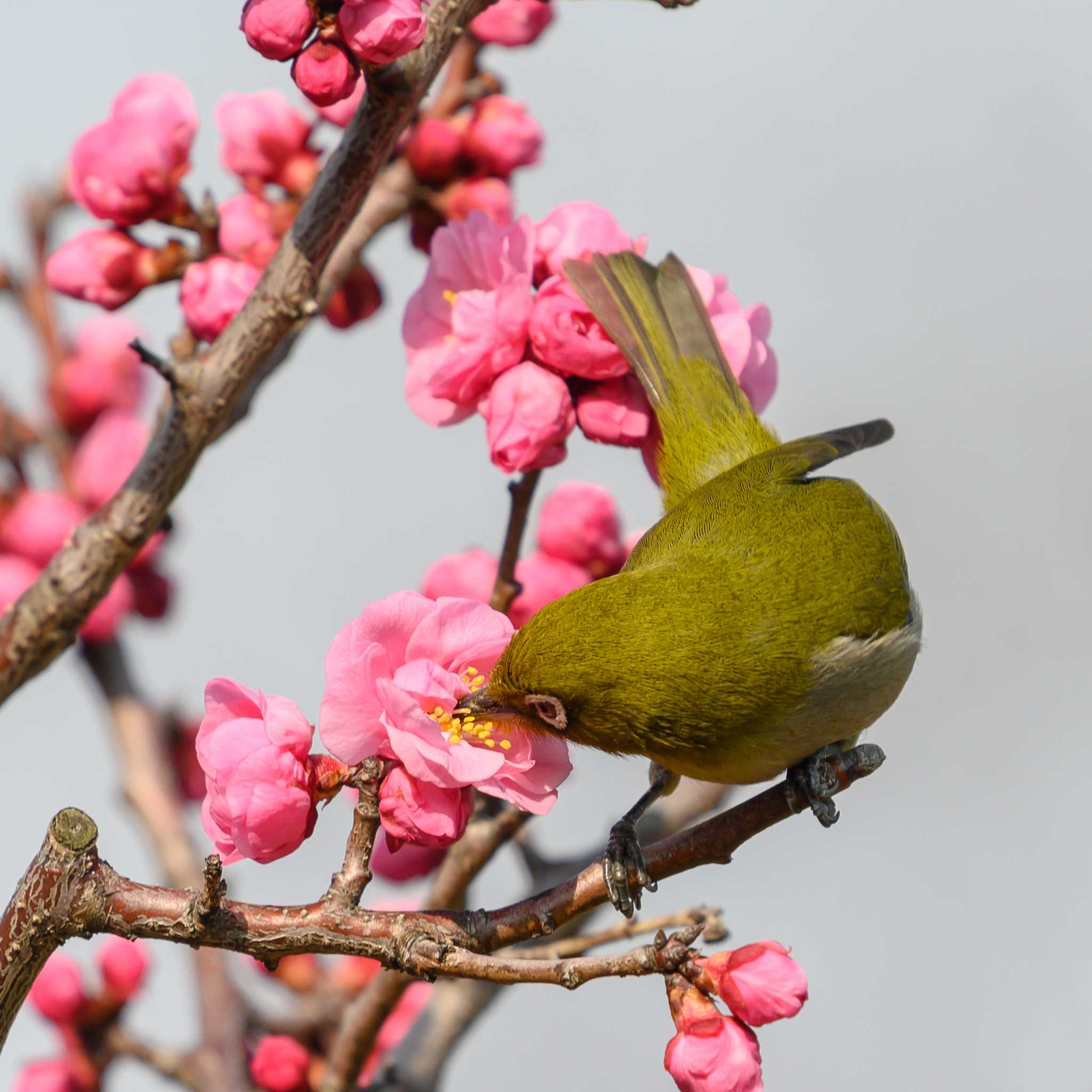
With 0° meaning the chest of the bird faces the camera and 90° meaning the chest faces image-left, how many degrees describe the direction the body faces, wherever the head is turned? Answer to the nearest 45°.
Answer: approximately 45°

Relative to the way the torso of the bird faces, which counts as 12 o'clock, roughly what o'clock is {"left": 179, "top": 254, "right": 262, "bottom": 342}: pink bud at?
The pink bud is roughly at 1 o'clock from the bird.

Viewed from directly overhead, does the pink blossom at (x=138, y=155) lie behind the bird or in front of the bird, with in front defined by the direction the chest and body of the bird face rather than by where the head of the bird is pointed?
in front
